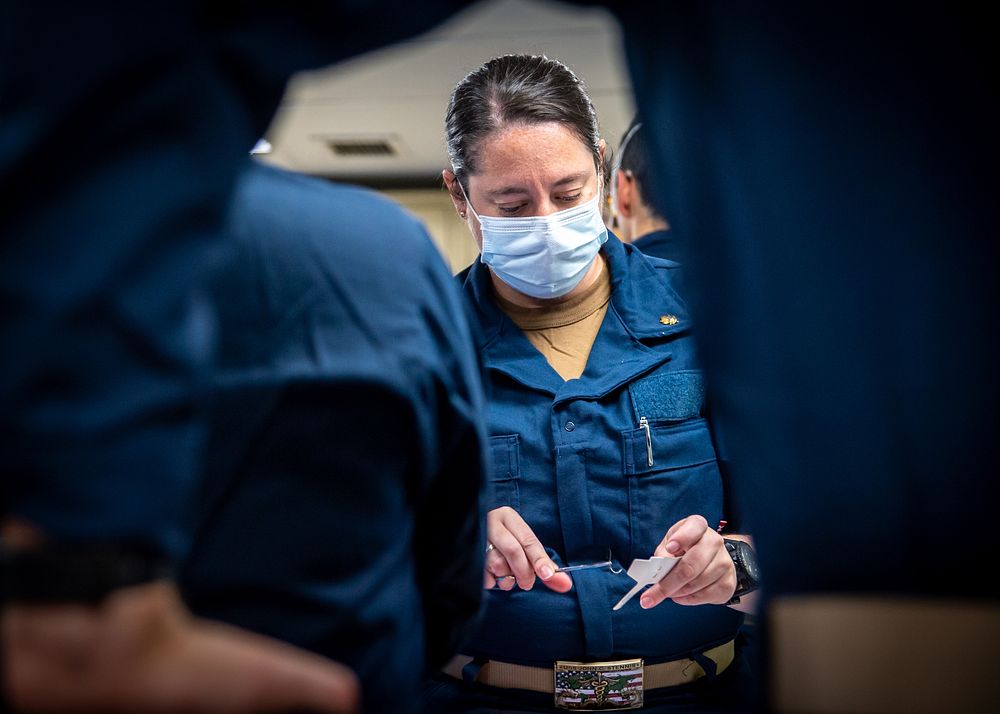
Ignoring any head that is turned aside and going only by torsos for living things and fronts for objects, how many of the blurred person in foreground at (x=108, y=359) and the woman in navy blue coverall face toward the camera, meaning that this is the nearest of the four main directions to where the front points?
1

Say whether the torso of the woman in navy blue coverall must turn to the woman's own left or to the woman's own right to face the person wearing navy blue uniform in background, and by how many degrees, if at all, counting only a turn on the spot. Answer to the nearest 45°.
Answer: approximately 180°

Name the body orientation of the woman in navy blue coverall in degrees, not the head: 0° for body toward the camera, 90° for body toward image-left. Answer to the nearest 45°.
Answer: approximately 0°

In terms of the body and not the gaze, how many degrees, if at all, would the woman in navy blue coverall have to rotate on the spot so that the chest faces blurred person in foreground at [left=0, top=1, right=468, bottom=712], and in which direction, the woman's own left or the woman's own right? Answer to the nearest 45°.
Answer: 0° — they already face them

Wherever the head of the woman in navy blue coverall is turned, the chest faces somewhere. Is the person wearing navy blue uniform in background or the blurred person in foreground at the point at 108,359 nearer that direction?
the blurred person in foreground
